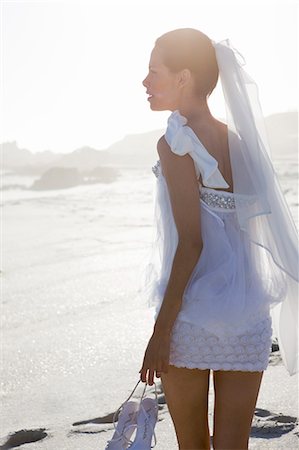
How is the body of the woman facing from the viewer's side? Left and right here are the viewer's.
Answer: facing away from the viewer and to the left of the viewer

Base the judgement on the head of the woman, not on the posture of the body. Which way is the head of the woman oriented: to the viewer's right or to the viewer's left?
to the viewer's left
